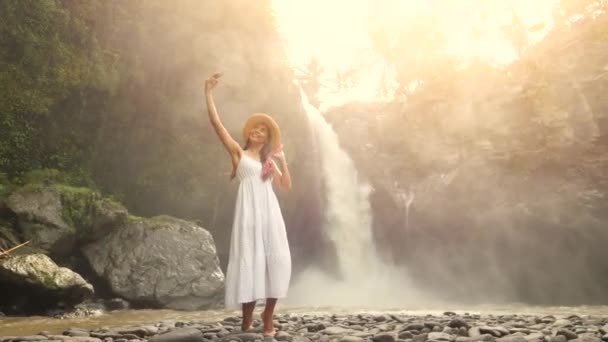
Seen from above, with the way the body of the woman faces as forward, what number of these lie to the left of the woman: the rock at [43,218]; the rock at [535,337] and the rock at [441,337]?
2

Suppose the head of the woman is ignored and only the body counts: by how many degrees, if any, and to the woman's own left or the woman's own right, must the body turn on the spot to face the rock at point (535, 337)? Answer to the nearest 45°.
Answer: approximately 90° to the woman's own left

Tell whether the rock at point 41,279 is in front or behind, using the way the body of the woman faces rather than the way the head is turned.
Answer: behind

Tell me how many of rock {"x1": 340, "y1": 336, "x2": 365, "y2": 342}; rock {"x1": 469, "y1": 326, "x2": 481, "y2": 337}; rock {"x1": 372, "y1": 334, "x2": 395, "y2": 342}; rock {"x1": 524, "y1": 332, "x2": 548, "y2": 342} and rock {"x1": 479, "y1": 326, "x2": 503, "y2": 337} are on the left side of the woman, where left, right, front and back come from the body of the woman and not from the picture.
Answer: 5

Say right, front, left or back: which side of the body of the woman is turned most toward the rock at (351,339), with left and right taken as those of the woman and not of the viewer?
left

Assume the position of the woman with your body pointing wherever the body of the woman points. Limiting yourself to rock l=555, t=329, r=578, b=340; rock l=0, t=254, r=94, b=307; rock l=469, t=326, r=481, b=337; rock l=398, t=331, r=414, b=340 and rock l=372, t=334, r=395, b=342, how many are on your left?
4

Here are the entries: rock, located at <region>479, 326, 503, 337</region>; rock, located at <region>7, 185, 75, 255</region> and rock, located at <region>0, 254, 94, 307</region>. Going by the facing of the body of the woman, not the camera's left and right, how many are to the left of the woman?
1

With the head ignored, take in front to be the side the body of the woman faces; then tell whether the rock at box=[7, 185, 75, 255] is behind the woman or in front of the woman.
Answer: behind

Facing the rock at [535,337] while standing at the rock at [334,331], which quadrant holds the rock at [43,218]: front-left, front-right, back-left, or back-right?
back-left

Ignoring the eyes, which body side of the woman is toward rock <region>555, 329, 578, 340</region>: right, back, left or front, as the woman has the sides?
left

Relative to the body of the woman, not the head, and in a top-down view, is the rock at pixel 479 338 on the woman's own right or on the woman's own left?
on the woman's own left

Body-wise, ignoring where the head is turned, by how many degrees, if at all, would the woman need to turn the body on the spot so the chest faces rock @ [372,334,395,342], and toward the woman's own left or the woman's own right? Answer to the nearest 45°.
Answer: approximately 90° to the woman's own left

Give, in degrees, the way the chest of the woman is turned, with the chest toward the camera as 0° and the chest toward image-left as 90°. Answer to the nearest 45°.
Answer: approximately 0°

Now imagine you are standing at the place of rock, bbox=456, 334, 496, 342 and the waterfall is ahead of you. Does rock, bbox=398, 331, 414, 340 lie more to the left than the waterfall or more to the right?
left

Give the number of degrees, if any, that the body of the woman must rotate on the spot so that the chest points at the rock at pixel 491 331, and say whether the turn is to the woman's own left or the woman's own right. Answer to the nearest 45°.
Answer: approximately 90° to the woman's own left
